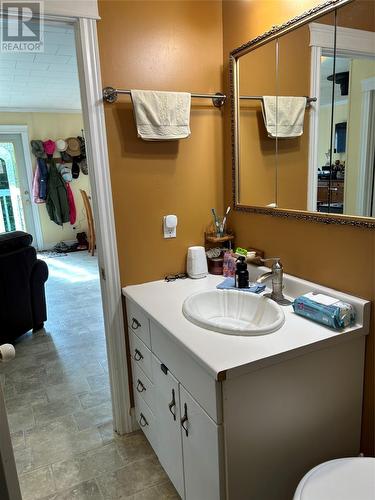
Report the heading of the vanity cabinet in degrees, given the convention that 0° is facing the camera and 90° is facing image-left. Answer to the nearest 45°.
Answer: approximately 45°

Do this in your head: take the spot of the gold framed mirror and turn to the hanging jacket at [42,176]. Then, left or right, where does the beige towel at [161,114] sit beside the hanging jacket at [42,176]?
left

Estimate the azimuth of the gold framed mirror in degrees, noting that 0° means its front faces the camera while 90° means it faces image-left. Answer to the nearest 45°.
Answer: approximately 45°

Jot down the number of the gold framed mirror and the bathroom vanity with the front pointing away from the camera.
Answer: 0

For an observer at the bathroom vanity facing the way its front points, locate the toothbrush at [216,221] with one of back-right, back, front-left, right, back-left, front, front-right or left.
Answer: back-right

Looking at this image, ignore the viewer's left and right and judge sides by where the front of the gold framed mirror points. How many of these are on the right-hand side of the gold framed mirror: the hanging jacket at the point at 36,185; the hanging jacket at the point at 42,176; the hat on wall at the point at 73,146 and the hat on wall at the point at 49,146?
4

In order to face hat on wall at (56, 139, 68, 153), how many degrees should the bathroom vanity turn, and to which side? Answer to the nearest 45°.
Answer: approximately 90° to its right

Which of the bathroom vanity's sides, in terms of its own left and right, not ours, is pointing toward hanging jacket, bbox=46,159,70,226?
right

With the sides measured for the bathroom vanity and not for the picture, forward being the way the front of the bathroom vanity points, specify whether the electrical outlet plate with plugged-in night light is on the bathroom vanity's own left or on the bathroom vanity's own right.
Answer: on the bathroom vanity's own right

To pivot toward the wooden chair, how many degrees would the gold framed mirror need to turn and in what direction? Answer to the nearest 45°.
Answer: approximately 90° to its right

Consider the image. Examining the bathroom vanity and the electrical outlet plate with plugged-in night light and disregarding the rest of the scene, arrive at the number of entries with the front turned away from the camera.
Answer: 0
